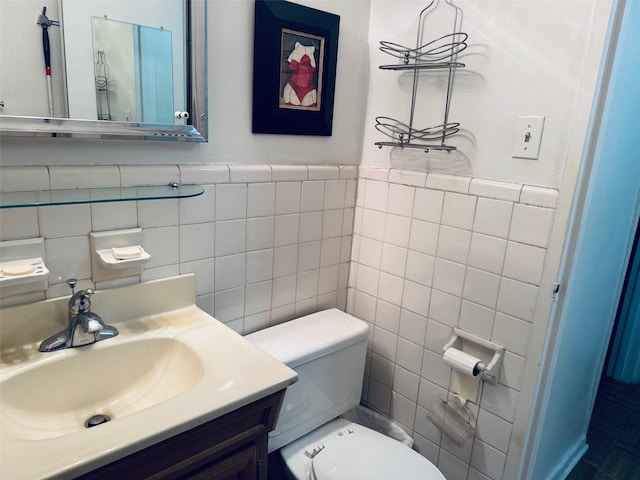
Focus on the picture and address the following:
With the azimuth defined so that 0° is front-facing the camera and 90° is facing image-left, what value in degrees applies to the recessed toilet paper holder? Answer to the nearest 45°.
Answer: approximately 45°

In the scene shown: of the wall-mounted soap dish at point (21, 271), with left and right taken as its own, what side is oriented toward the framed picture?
left

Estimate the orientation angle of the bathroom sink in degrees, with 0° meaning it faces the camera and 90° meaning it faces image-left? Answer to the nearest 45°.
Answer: approximately 315°

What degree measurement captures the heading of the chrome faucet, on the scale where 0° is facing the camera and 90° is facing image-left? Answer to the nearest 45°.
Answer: approximately 315°

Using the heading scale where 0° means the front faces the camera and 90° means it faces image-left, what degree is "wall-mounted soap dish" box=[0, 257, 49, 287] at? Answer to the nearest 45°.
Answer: approximately 0°

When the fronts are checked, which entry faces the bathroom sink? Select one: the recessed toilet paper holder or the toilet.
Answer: the recessed toilet paper holder

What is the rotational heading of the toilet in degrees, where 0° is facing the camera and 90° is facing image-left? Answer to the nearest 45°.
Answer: approximately 315°
